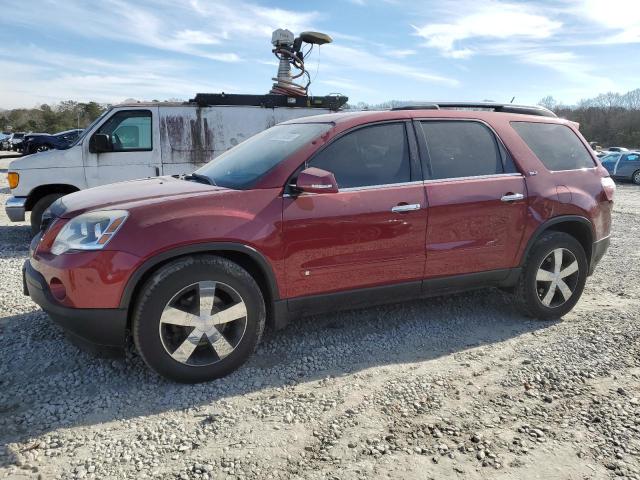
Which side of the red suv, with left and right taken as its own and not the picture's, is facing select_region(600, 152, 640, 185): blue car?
back

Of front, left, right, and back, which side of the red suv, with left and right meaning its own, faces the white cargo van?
right

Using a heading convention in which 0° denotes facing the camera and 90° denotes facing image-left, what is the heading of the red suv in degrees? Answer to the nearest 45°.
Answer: approximately 45°

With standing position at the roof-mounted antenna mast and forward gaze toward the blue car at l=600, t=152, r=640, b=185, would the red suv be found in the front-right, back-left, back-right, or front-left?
back-right

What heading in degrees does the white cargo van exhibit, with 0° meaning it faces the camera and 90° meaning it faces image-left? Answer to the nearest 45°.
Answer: approximately 90°

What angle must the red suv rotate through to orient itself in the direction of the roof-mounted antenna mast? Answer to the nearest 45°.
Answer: approximately 135° to its right

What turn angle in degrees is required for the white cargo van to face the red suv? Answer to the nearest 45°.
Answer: approximately 90° to its left

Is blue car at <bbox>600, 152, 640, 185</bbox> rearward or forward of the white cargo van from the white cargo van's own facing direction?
rearward
